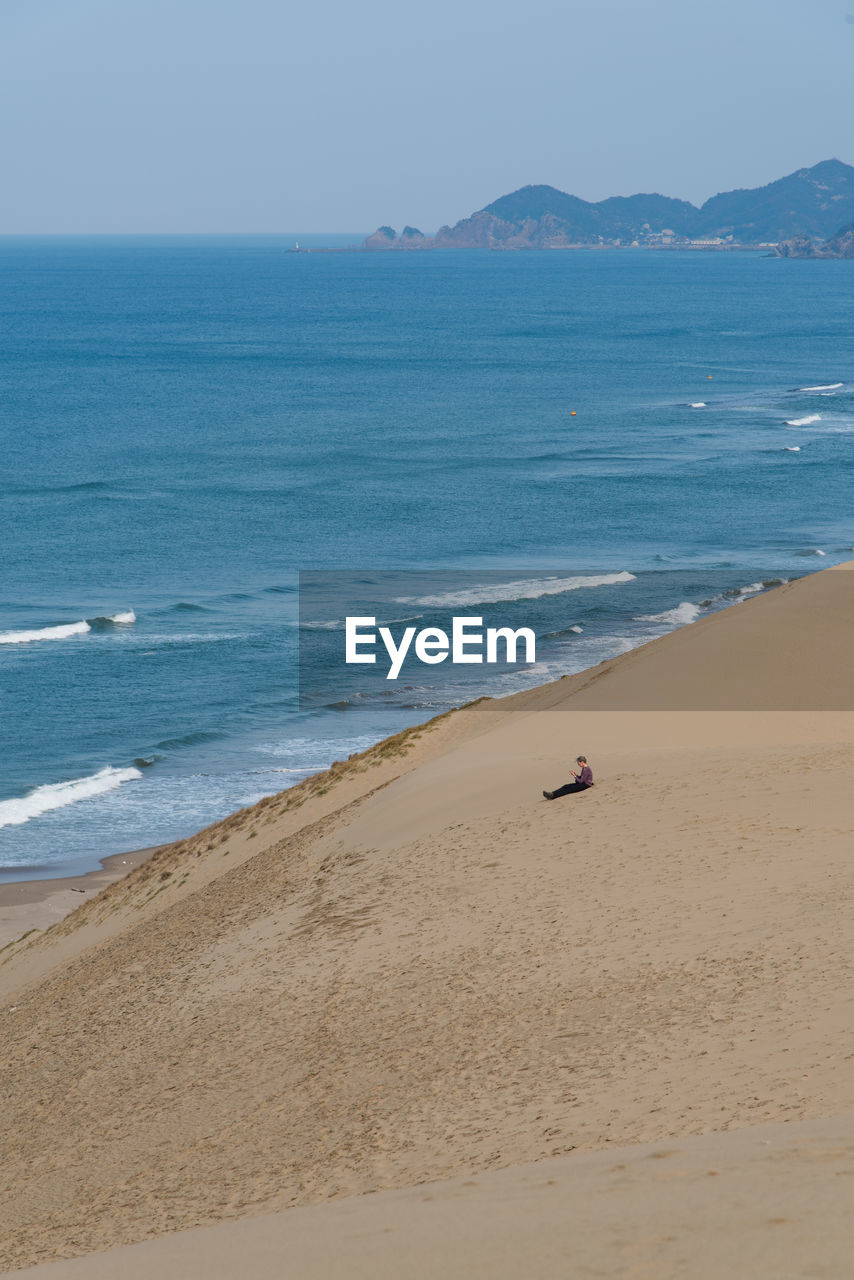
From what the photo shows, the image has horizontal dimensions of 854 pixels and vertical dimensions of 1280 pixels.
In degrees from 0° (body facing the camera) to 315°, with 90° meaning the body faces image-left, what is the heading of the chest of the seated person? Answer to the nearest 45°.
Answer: approximately 90°

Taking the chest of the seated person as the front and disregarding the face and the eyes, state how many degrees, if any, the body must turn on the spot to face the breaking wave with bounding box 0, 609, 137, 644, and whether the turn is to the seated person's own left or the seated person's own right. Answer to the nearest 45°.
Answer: approximately 45° to the seated person's own right
